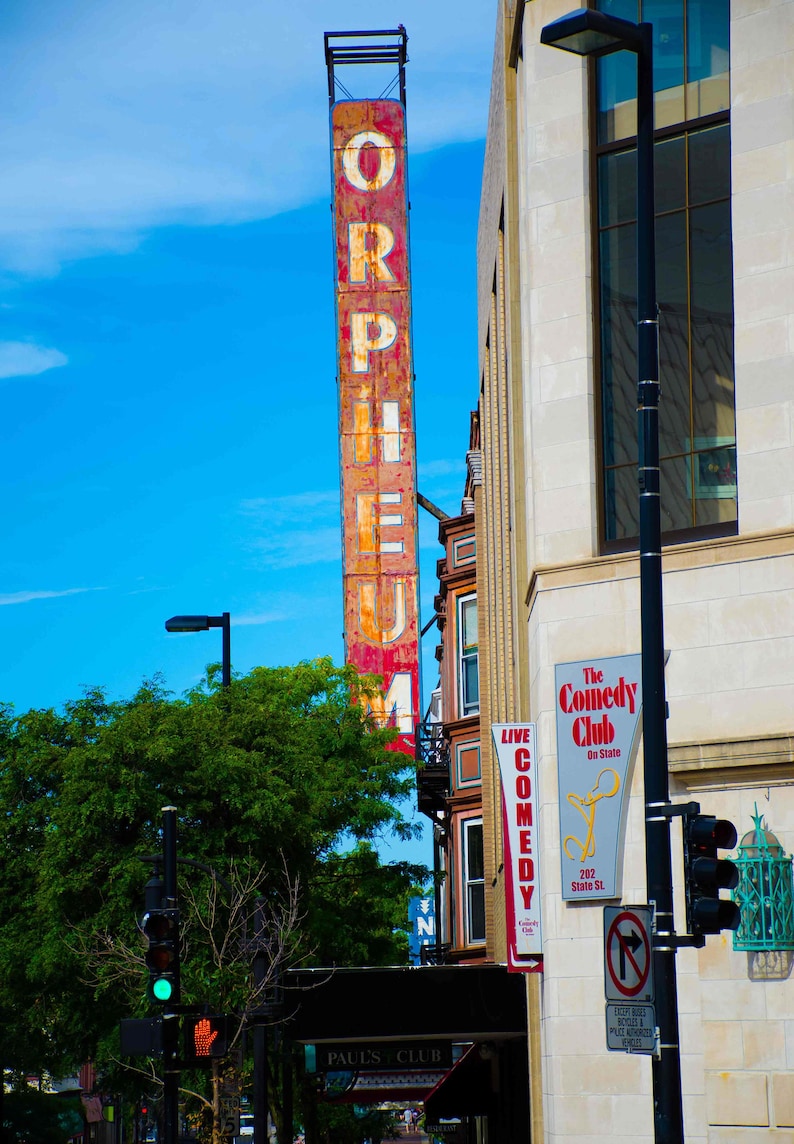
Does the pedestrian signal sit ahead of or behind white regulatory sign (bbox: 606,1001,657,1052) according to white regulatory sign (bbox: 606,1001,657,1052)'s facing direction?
behind

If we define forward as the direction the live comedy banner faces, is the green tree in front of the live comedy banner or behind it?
behind

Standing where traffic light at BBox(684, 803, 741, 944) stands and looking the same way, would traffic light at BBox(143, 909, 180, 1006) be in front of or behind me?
behind

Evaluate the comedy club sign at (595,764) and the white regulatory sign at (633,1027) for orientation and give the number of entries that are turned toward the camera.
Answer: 2

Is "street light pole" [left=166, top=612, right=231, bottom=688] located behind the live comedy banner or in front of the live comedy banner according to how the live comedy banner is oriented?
behind

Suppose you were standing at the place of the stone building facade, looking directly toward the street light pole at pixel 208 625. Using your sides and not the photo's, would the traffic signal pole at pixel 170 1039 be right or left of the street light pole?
left

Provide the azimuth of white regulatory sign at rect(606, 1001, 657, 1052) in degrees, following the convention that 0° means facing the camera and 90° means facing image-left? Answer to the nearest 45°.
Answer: approximately 0°

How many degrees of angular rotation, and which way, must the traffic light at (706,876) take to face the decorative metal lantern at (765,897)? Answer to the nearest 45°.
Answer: approximately 135° to its left

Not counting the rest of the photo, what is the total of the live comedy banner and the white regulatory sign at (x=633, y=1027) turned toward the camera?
2
